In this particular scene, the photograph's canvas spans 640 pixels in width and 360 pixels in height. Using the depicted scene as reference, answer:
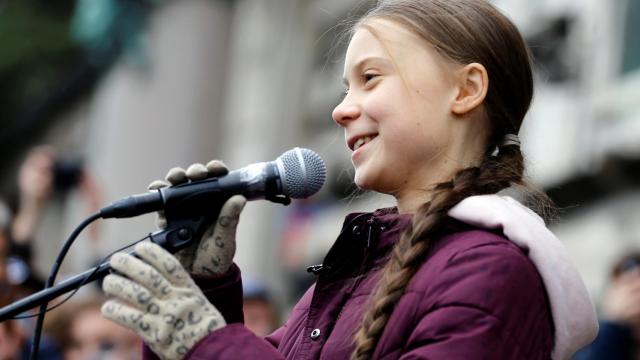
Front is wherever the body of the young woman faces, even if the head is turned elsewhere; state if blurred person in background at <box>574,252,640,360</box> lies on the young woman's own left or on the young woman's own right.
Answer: on the young woman's own right

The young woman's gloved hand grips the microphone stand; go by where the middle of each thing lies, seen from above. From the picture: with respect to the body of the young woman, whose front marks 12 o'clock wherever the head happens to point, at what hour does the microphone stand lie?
The microphone stand is roughly at 12 o'clock from the young woman.

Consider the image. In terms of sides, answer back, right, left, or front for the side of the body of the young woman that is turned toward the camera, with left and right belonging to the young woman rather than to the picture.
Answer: left

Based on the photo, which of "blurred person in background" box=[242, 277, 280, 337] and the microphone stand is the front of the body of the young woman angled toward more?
the microphone stand

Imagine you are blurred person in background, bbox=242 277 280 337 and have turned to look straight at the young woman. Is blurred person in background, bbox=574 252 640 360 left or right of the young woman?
left

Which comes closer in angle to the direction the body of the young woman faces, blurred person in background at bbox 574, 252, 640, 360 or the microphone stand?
the microphone stand

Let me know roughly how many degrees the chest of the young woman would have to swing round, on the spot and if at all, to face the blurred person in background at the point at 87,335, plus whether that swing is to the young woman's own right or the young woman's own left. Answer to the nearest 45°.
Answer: approximately 45° to the young woman's own right

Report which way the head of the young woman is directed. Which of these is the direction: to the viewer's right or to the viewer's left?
to the viewer's left

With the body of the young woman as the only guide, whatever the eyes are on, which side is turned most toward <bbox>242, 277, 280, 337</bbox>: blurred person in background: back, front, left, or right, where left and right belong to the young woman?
right
